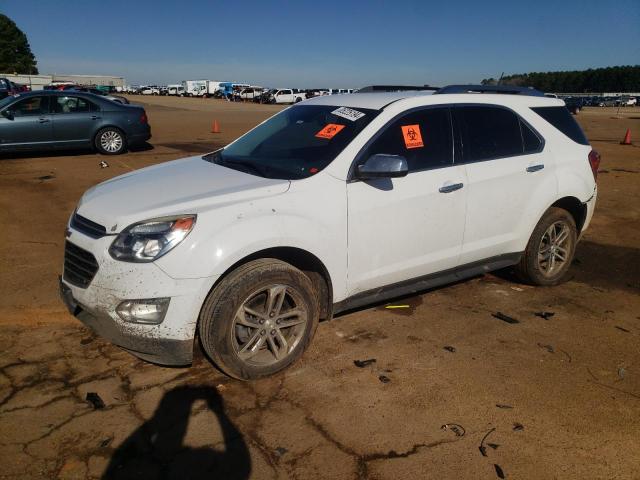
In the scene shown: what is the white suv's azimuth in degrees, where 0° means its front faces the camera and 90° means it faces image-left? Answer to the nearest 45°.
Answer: approximately 45°
